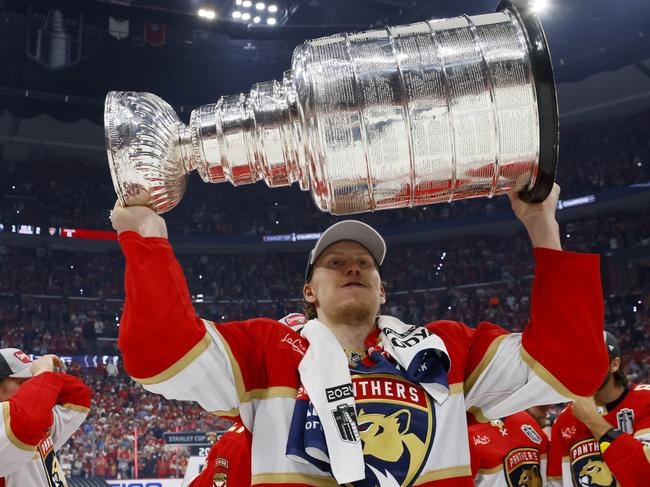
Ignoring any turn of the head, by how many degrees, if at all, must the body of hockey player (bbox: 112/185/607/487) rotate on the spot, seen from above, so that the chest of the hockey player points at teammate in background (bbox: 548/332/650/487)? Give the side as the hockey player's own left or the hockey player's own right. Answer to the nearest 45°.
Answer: approximately 135° to the hockey player's own left

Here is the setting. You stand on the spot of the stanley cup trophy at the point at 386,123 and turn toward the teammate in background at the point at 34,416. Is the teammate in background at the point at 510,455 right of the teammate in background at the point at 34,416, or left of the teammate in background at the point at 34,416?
right

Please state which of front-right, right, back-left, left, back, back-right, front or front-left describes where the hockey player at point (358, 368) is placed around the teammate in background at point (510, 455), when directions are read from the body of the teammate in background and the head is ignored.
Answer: front-right

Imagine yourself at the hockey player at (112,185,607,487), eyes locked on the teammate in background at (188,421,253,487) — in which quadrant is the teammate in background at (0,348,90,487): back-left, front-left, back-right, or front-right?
front-left

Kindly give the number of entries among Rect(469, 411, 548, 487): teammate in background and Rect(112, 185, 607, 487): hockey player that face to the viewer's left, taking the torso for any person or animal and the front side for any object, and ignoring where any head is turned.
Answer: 0

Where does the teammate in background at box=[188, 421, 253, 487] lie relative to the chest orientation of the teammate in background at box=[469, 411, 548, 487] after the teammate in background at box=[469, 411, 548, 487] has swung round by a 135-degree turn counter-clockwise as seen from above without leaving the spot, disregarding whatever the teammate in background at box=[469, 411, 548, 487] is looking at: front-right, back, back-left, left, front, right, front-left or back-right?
back-left

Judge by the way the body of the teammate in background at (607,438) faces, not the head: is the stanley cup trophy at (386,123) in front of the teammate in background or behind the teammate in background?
in front

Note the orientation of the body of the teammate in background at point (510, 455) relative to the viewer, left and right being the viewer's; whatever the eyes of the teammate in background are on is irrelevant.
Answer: facing the viewer and to the right of the viewer

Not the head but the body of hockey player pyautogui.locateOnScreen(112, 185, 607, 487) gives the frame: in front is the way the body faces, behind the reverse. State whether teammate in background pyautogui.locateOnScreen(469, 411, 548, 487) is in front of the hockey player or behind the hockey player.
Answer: behind

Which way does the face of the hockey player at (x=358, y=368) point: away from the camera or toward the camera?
toward the camera

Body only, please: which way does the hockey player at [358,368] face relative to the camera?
toward the camera

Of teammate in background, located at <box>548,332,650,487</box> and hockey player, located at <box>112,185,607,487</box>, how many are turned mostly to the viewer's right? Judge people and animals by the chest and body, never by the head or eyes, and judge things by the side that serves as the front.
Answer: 0

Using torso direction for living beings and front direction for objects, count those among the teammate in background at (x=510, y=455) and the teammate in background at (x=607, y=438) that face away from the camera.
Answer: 0

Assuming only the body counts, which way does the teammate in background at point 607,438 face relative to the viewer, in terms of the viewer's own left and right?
facing the viewer and to the left of the viewer
